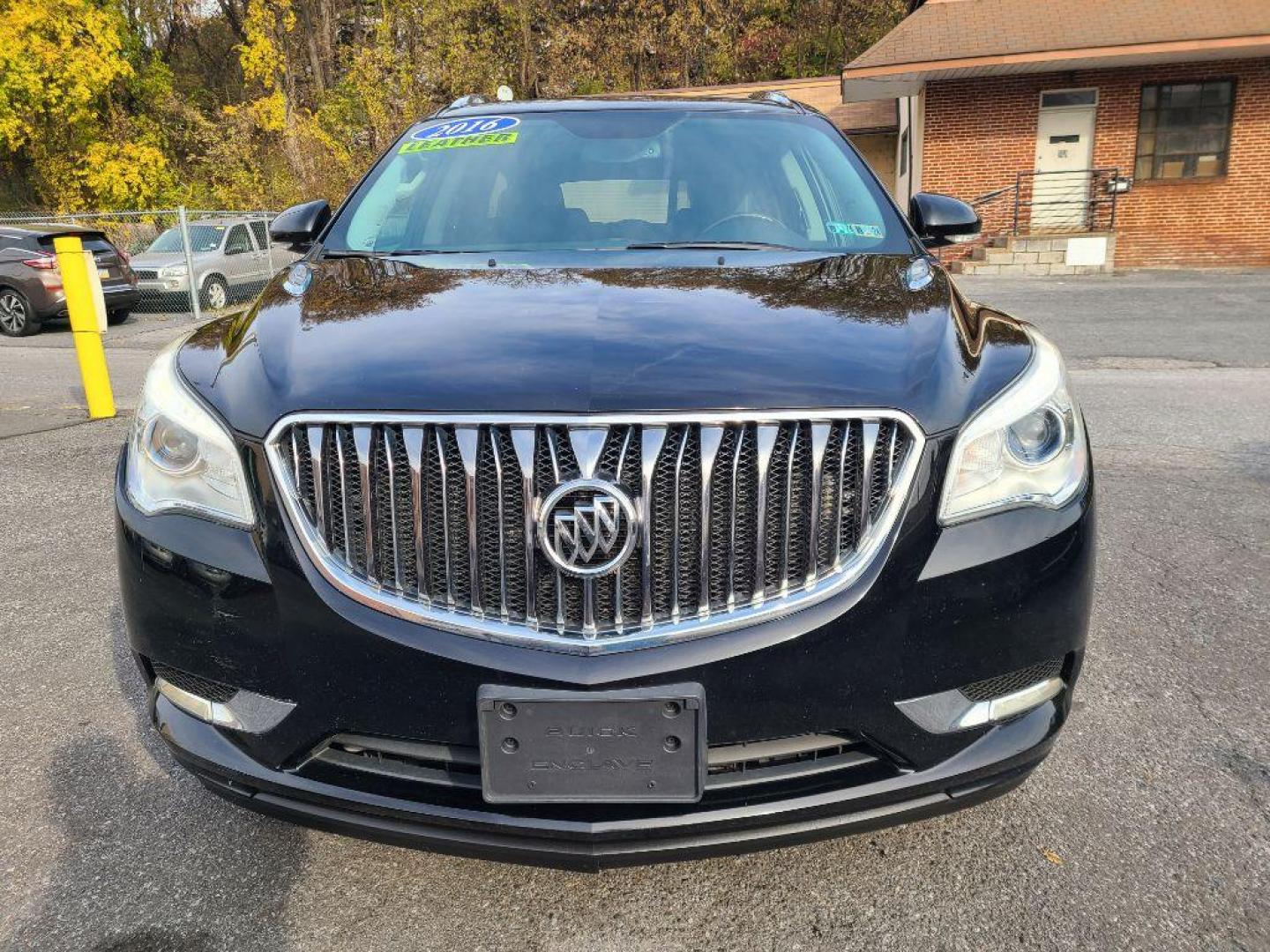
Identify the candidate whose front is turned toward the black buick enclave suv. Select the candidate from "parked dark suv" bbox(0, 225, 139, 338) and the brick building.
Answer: the brick building

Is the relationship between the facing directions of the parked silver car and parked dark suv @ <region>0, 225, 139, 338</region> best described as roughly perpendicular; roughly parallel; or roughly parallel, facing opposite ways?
roughly perpendicular

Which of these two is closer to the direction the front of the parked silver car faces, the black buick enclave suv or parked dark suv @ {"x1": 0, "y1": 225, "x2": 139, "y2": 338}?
the parked dark suv

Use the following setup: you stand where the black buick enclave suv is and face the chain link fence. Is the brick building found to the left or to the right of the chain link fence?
right

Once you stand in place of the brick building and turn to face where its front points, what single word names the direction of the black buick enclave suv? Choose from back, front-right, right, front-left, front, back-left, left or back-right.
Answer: front

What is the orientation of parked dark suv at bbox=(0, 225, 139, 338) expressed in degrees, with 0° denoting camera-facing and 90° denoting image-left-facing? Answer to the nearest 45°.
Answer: approximately 135°

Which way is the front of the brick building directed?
toward the camera

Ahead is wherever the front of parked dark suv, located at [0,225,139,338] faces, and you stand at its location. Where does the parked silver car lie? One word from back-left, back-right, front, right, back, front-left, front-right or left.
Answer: right

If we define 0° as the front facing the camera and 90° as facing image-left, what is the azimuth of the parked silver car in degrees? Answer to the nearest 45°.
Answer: approximately 45°

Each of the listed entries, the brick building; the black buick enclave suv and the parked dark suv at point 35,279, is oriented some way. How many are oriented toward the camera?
2

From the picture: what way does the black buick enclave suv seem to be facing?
toward the camera

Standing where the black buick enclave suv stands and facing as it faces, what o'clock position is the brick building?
The brick building is roughly at 7 o'clock from the black buick enclave suv.
